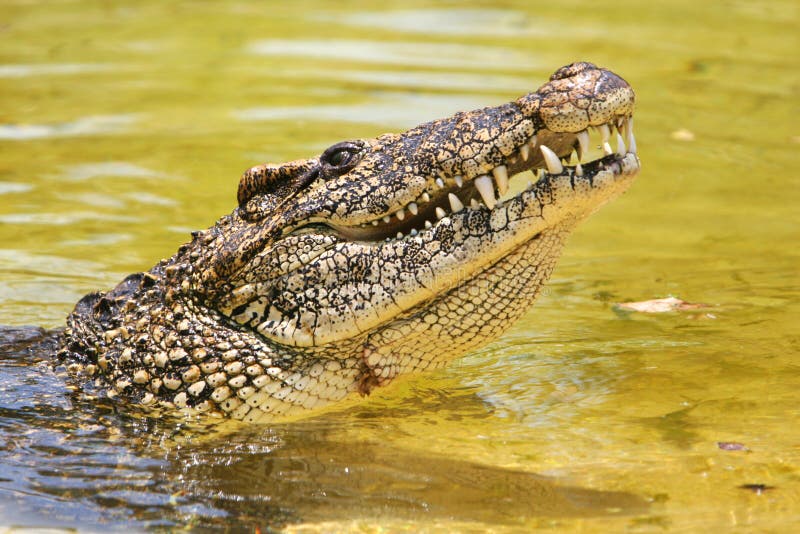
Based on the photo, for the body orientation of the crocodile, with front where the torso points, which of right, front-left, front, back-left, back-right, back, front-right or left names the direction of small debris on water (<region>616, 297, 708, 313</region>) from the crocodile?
front-left

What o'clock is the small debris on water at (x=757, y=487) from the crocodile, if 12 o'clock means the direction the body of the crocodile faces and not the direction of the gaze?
The small debris on water is roughly at 1 o'clock from the crocodile.

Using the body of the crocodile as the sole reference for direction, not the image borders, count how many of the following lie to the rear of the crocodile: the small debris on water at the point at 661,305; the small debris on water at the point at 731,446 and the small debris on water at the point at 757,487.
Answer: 0

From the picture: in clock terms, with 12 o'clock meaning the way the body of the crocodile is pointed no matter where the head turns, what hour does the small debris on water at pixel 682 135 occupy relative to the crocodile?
The small debris on water is roughly at 10 o'clock from the crocodile.

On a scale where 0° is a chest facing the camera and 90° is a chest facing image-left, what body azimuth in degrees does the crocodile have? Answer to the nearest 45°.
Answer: approximately 270°

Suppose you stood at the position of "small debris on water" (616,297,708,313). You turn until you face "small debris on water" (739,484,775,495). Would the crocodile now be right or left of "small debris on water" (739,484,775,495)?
right

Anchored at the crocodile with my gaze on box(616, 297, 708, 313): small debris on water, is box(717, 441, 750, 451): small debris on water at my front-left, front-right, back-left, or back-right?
front-right

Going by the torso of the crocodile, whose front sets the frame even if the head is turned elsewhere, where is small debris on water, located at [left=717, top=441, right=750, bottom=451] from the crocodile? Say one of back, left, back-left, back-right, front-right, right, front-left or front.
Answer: front
